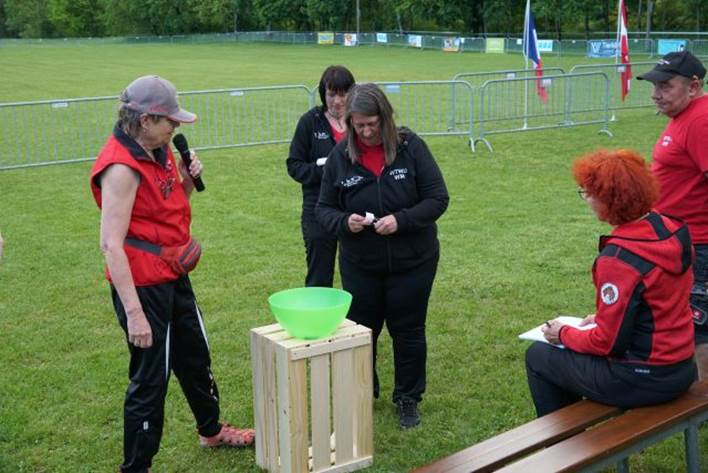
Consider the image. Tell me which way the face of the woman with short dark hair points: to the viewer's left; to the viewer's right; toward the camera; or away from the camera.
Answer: toward the camera

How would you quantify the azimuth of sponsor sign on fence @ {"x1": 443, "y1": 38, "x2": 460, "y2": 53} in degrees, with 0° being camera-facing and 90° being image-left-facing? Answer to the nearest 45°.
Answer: approximately 0°

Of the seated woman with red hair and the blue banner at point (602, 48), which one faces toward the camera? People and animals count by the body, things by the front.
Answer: the blue banner

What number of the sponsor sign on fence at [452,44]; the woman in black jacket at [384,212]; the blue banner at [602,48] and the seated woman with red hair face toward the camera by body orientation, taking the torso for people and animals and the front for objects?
3

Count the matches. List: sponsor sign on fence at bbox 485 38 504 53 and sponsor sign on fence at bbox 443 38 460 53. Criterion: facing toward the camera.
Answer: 2

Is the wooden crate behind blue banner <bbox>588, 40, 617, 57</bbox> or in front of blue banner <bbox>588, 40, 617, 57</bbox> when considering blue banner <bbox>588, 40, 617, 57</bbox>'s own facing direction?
in front

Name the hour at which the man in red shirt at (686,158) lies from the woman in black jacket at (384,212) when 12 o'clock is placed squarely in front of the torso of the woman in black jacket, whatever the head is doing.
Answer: The man in red shirt is roughly at 9 o'clock from the woman in black jacket.

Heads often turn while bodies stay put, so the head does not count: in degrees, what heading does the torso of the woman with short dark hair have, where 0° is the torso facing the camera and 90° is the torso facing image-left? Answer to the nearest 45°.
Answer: approximately 315°

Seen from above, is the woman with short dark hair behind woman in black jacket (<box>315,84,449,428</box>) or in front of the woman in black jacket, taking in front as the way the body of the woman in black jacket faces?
behind

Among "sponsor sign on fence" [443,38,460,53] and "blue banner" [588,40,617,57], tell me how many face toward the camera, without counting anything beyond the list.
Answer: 2

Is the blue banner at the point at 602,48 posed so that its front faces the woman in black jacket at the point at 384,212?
yes

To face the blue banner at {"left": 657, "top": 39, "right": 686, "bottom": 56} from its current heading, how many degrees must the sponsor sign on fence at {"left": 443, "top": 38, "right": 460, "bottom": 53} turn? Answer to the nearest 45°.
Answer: approximately 45° to its left

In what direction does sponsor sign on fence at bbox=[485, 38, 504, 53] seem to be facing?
toward the camera

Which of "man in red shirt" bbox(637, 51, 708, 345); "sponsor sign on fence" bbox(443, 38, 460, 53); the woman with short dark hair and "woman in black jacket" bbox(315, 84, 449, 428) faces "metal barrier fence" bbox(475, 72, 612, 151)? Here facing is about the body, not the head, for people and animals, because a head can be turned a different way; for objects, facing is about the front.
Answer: the sponsor sign on fence

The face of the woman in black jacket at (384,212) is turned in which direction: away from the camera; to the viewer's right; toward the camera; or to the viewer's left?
toward the camera

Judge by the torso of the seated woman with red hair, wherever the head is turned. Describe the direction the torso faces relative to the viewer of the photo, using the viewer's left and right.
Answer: facing away from the viewer and to the left of the viewer

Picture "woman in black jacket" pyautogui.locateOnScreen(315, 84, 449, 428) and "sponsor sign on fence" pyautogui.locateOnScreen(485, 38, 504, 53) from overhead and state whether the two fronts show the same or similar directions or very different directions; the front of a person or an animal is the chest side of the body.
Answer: same or similar directions
